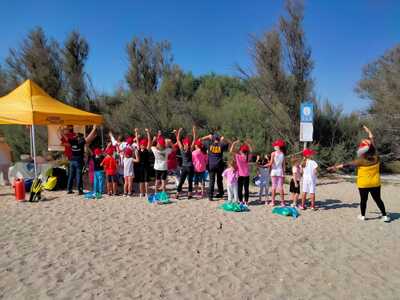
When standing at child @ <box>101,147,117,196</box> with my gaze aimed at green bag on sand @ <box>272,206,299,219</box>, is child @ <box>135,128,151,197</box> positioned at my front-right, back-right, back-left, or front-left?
front-left

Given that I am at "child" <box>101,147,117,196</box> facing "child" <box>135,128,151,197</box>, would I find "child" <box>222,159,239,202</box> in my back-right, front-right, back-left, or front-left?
front-right

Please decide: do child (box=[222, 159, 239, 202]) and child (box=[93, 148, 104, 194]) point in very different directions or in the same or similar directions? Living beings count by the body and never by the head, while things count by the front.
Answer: same or similar directions

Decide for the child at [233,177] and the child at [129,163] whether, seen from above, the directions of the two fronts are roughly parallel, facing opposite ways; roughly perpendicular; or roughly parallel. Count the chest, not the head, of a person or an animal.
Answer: roughly parallel

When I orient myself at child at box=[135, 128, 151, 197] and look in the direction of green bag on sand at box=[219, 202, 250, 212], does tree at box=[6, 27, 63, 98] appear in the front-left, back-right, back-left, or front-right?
back-left

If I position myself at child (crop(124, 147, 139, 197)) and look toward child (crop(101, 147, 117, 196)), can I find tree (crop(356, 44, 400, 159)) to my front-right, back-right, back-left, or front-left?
back-right
